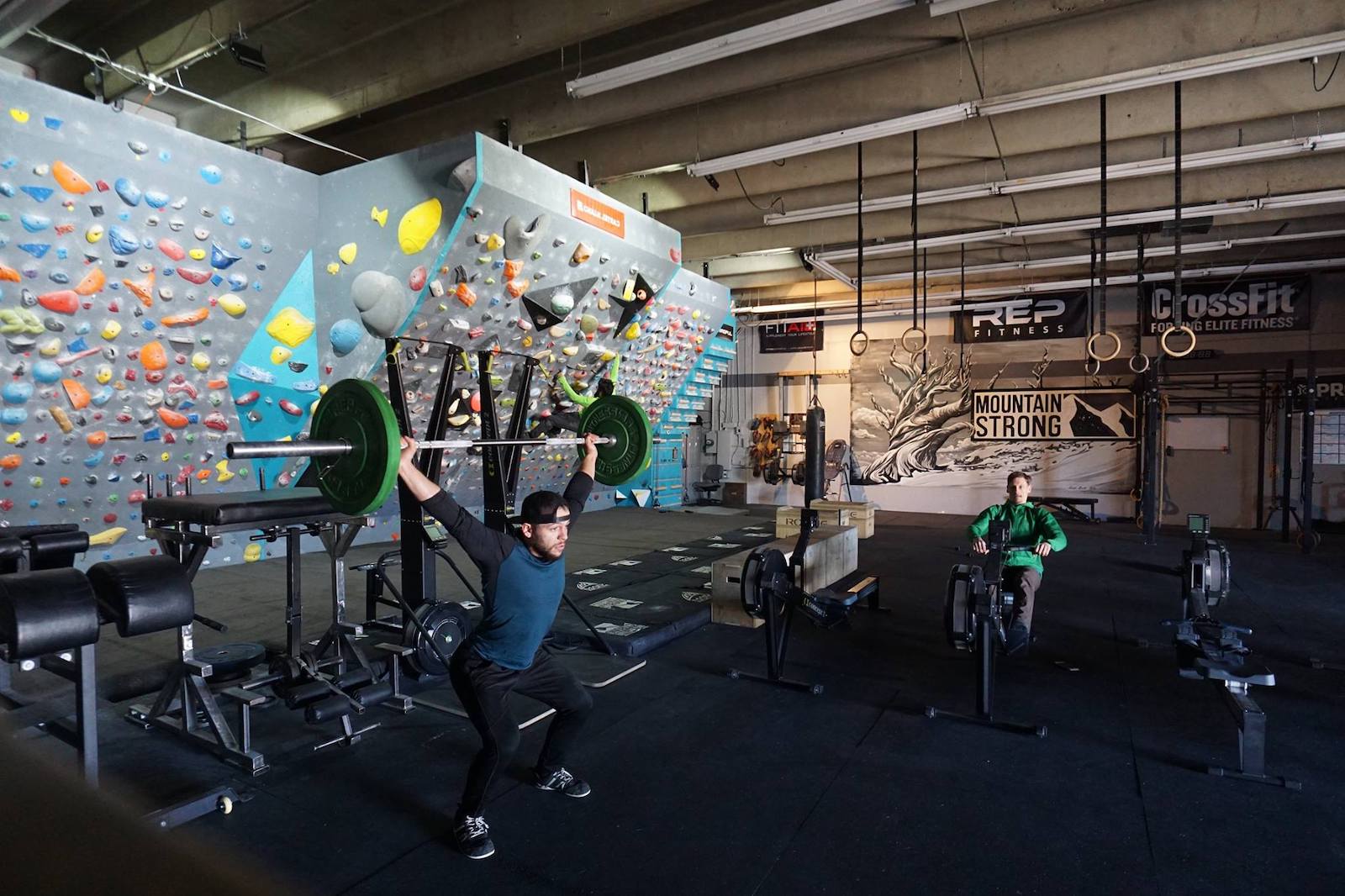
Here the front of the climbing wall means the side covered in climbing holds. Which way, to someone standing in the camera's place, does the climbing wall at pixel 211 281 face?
facing the viewer and to the right of the viewer

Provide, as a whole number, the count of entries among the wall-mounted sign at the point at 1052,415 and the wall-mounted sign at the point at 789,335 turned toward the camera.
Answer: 2

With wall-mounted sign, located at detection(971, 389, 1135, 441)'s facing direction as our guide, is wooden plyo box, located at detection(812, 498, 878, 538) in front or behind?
in front

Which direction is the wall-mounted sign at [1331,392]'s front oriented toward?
toward the camera

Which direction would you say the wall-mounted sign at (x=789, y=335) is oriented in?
toward the camera

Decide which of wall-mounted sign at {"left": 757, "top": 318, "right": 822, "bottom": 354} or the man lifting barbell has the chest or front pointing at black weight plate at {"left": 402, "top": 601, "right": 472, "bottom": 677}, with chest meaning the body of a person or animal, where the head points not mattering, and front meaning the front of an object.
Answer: the wall-mounted sign

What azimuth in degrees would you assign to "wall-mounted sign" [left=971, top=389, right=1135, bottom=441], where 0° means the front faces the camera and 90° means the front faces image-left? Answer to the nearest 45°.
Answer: approximately 0°

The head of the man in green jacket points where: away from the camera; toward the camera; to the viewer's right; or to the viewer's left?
toward the camera

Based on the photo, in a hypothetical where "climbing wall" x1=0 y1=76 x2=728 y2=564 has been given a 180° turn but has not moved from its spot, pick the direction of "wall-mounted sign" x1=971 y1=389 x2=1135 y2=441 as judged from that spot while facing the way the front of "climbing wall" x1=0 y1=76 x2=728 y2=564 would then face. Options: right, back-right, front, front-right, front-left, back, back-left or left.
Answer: back-right

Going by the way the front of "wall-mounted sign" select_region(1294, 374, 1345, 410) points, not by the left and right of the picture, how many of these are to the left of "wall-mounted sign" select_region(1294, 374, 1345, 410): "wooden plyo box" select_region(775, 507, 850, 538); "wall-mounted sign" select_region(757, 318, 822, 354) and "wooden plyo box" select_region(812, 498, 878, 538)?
0

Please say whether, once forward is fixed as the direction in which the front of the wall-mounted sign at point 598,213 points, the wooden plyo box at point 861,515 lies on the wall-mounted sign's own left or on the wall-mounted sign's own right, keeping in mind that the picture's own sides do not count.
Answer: on the wall-mounted sign's own left

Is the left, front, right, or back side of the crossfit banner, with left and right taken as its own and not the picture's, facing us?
front

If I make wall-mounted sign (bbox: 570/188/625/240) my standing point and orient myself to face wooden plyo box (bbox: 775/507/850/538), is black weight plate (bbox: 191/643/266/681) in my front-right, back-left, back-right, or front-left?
front-right
